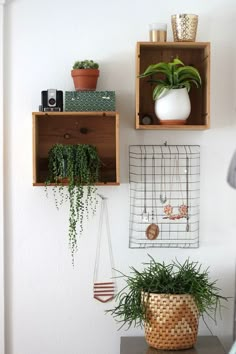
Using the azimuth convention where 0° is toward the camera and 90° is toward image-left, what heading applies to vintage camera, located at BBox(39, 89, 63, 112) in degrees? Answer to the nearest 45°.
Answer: approximately 0°

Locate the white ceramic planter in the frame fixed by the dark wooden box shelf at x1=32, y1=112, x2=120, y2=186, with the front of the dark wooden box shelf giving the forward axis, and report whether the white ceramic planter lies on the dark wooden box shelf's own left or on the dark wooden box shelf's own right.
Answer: on the dark wooden box shelf's own left

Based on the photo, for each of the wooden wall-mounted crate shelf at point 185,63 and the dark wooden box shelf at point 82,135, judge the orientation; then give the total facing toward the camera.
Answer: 2
